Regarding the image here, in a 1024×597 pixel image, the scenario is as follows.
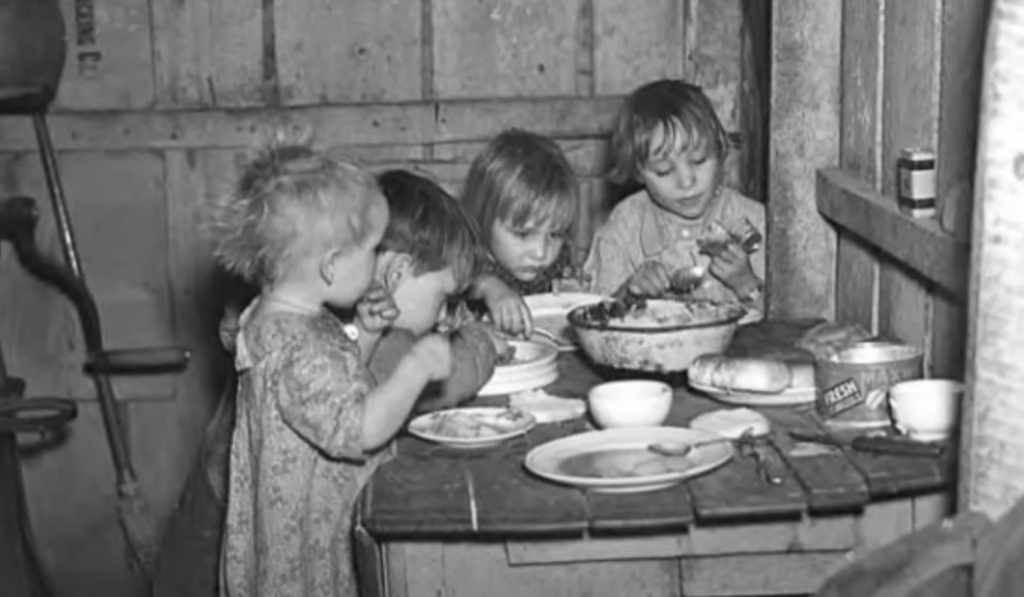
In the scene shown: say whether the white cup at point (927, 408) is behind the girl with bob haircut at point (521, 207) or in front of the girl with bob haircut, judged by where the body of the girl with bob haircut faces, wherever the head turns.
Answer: in front

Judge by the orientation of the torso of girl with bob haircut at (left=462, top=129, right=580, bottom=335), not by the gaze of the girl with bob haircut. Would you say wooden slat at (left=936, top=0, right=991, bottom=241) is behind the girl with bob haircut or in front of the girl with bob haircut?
in front

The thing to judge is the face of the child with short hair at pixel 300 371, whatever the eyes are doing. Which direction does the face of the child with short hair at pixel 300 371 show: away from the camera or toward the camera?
away from the camera

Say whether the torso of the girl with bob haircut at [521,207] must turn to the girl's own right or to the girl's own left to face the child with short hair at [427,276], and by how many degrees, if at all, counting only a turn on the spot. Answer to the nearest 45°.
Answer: approximately 45° to the girl's own right

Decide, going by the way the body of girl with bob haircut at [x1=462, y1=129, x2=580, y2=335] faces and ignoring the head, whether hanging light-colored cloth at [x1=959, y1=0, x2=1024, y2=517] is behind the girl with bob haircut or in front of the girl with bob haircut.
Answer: in front

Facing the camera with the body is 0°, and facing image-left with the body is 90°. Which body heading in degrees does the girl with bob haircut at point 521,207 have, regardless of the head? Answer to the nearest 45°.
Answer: approximately 315°

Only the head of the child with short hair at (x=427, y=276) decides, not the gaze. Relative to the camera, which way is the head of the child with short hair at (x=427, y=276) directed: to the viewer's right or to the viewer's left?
to the viewer's right

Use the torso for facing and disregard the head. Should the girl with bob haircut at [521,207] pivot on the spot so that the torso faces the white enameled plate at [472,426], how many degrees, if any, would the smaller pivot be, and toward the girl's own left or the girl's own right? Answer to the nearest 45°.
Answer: approximately 45° to the girl's own right

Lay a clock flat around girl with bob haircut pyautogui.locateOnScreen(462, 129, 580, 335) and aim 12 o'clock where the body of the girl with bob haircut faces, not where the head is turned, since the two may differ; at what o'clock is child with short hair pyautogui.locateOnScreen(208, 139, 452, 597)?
The child with short hair is roughly at 2 o'clock from the girl with bob haircut.

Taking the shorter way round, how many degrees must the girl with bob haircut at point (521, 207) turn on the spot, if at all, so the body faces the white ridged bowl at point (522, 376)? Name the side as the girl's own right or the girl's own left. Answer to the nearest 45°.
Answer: approximately 45° to the girl's own right
